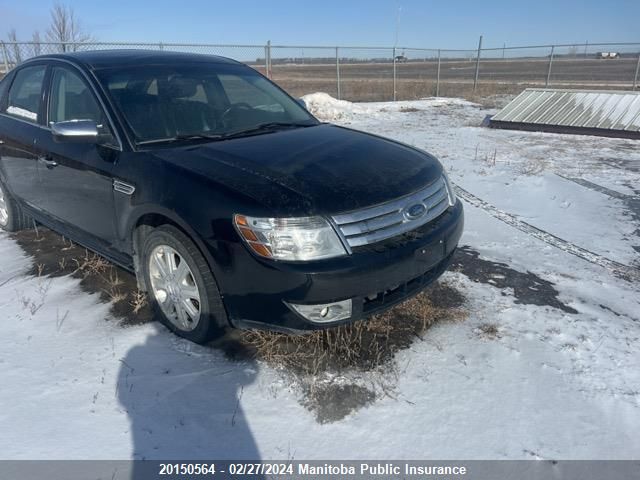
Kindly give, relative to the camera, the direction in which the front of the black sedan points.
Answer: facing the viewer and to the right of the viewer
